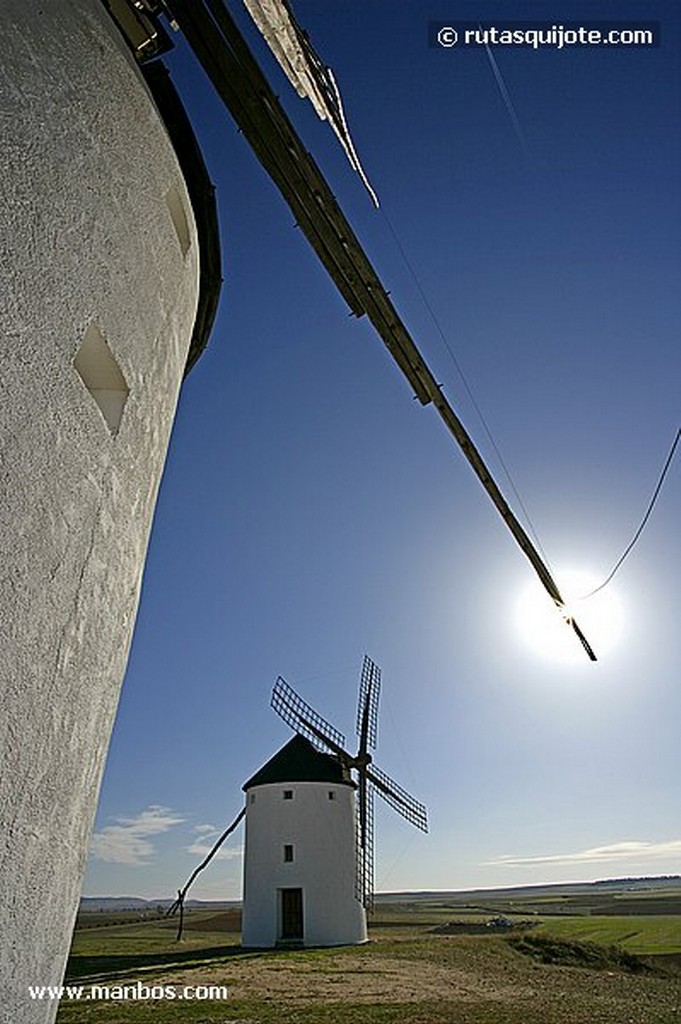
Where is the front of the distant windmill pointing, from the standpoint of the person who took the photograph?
facing the viewer and to the right of the viewer
